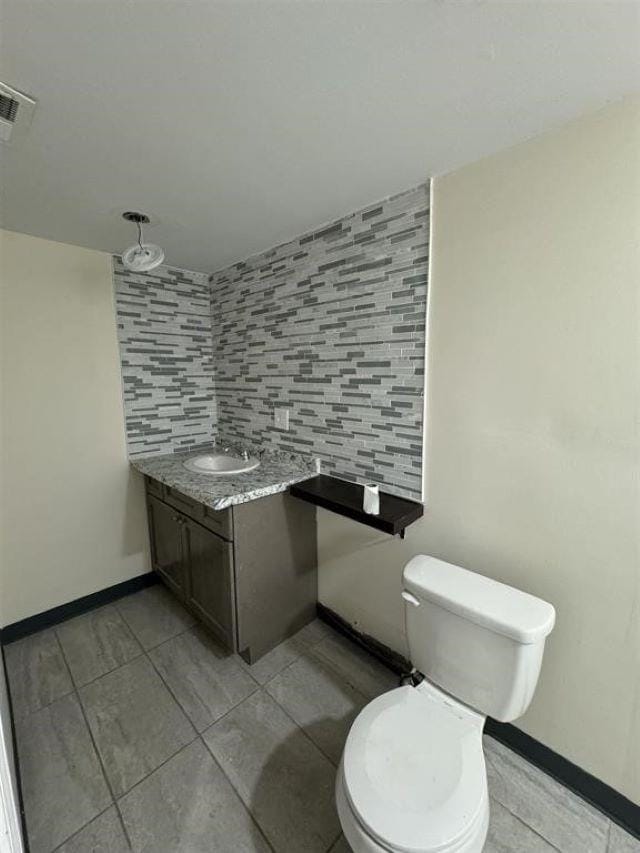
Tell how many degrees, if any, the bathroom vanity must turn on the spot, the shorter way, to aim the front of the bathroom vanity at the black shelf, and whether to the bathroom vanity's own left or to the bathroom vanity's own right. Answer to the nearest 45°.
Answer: approximately 90° to the bathroom vanity's own left

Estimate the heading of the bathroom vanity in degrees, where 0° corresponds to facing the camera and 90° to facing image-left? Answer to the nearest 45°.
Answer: approximately 45°
